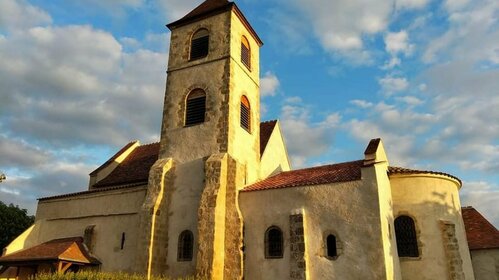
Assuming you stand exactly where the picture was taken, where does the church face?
facing away from the viewer and to the left of the viewer

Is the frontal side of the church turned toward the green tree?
yes
